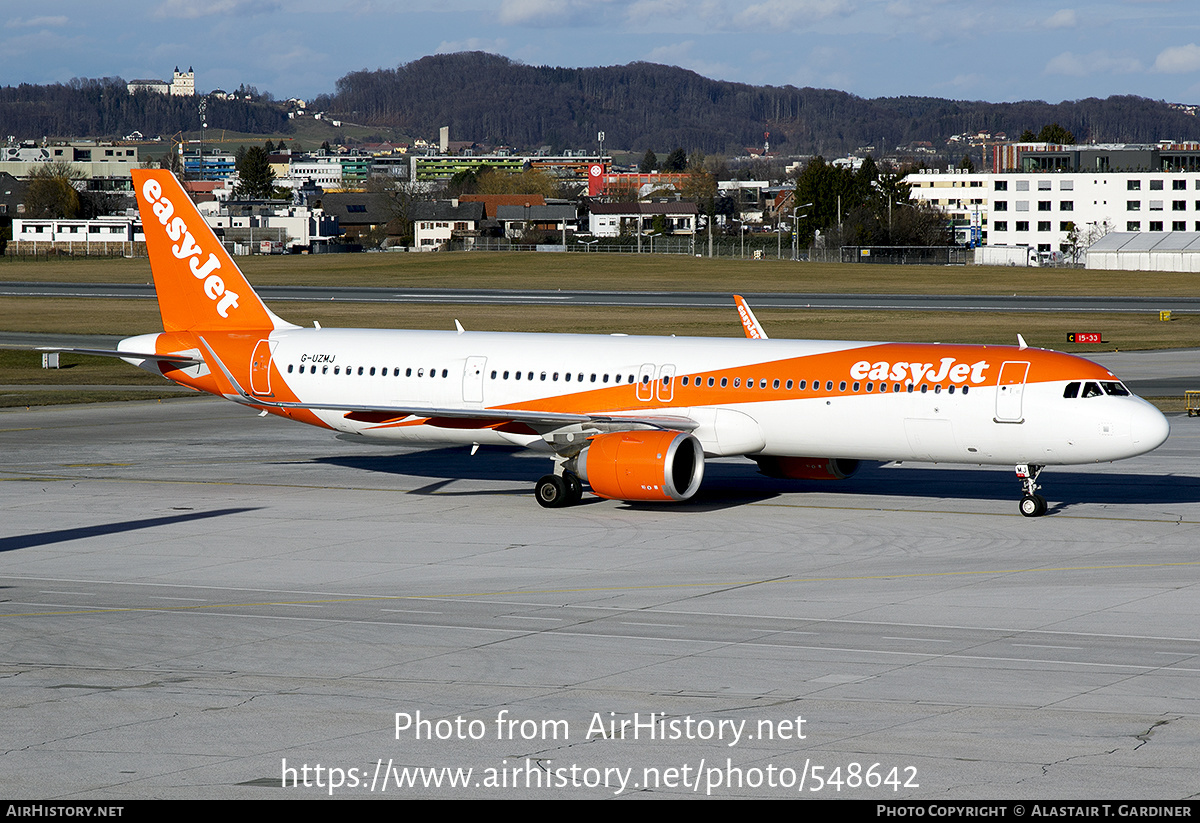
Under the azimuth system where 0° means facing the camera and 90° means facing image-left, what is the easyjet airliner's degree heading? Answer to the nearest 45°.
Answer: approximately 315°
